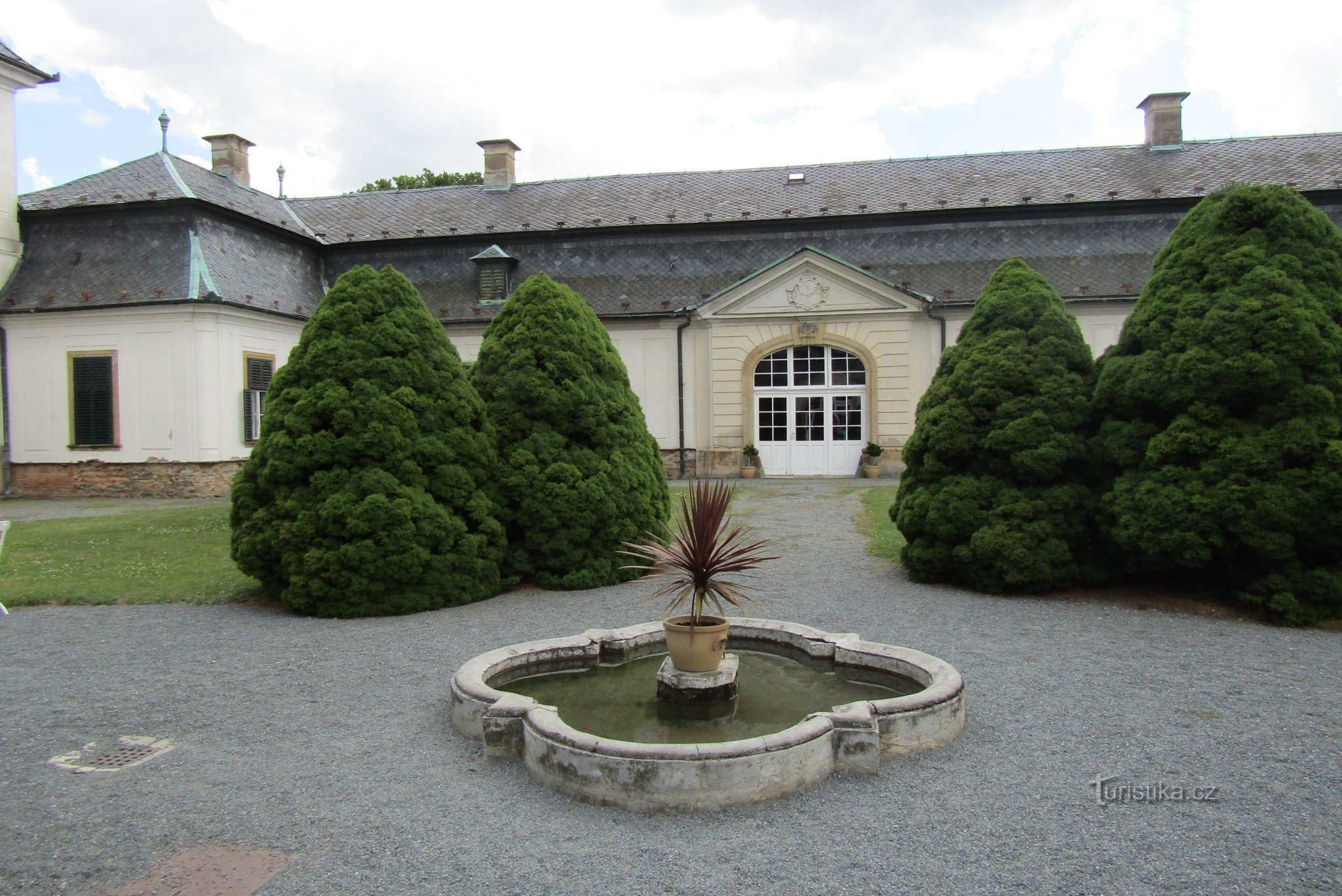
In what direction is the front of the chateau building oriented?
toward the camera

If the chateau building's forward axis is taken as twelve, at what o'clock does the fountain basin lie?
The fountain basin is roughly at 12 o'clock from the chateau building.

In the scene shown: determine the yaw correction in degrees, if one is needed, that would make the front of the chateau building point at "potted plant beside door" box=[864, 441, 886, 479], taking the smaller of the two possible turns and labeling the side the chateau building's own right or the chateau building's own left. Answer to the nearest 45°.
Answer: approximately 90° to the chateau building's own left

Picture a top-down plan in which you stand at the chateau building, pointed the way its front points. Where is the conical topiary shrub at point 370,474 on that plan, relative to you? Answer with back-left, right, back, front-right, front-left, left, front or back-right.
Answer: front

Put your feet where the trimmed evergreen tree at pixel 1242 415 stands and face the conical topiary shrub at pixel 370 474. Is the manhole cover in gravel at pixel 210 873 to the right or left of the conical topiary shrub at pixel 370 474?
left

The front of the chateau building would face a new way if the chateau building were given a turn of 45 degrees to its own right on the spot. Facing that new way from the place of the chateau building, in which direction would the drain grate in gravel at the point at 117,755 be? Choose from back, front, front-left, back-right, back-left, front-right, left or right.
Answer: front-left

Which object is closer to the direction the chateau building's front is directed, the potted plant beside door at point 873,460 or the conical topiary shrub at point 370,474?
the conical topiary shrub

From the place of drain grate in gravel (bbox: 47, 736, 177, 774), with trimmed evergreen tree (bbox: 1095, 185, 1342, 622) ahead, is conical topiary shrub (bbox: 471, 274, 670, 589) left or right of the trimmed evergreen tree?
left

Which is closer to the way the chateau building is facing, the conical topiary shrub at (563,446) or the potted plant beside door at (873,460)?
the conical topiary shrub

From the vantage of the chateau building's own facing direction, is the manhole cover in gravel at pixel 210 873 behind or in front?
in front

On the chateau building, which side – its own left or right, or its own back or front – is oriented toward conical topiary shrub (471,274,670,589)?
front

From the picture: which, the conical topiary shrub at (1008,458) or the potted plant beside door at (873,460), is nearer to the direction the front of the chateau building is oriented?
the conical topiary shrub

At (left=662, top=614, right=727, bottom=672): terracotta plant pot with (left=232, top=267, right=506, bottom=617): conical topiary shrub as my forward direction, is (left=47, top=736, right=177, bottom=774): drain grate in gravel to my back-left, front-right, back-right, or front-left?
front-left
